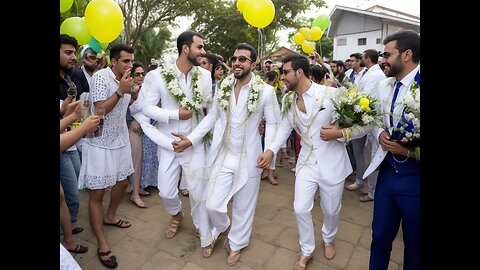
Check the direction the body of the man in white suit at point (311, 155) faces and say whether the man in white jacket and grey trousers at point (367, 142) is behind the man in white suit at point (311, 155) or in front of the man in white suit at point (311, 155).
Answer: behind

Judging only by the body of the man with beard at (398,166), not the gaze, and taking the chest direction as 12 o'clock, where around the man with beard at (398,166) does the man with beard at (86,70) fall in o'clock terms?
the man with beard at (86,70) is roughly at 2 o'clock from the man with beard at (398,166).

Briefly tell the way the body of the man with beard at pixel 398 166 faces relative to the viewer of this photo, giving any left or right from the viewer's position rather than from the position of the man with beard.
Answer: facing the viewer and to the left of the viewer

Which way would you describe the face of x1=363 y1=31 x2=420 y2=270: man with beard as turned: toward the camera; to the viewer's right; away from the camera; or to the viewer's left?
to the viewer's left

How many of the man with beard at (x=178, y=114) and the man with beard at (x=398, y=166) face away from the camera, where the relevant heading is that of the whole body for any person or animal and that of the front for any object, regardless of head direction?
0

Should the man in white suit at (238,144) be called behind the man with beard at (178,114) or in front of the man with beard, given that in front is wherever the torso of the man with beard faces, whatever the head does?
in front

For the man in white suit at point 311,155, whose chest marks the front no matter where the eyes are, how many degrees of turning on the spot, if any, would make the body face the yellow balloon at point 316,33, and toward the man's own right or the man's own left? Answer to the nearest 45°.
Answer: approximately 135° to the man's own right

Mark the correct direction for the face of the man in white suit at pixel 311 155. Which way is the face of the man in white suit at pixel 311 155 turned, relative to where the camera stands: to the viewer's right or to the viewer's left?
to the viewer's left

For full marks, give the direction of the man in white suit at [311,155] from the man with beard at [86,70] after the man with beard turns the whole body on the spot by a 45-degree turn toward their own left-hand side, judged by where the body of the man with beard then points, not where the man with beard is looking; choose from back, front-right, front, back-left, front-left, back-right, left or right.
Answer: front-right

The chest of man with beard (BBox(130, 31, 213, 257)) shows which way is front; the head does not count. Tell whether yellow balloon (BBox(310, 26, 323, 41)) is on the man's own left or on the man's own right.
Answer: on the man's own left

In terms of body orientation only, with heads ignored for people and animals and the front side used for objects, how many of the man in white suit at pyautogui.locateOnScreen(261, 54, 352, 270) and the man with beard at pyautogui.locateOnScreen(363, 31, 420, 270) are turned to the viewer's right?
0

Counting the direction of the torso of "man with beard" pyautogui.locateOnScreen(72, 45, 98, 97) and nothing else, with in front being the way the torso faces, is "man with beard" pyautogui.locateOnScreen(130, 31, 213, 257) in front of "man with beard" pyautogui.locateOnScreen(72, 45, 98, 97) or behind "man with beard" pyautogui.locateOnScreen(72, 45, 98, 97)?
in front

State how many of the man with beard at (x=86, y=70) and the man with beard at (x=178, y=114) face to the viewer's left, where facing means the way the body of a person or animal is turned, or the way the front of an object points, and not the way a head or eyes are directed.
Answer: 0
